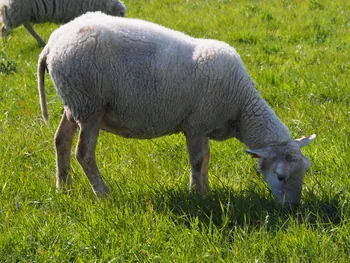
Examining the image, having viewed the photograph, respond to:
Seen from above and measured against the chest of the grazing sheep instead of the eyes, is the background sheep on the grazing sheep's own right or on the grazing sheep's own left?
on the grazing sheep's own left

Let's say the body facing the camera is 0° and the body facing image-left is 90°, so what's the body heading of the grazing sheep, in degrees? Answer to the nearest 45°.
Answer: approximately 270°
